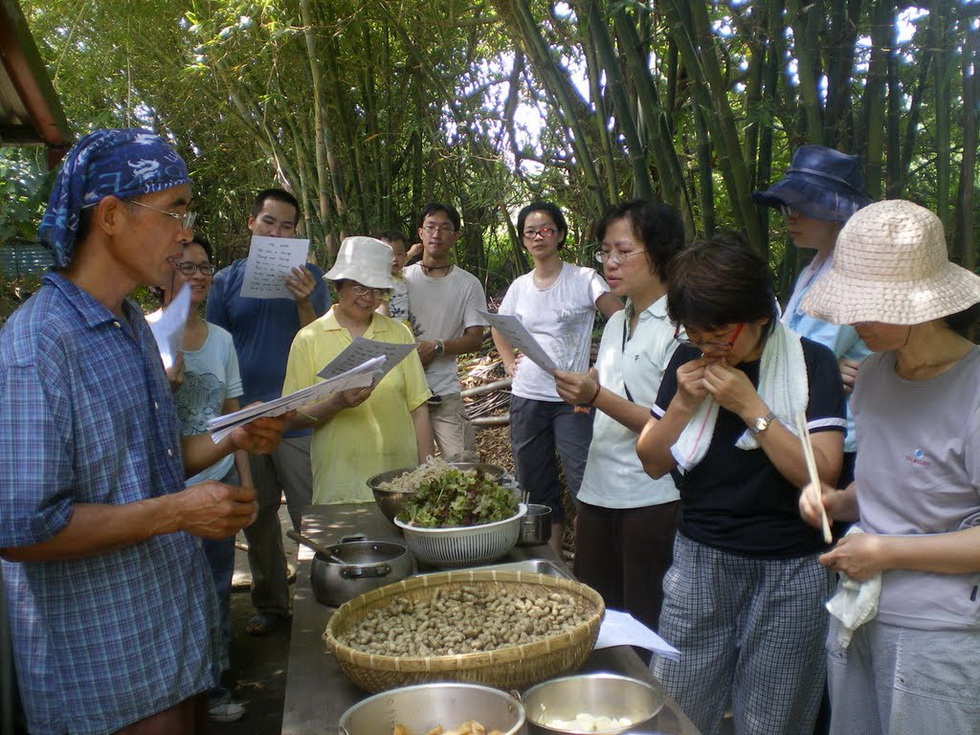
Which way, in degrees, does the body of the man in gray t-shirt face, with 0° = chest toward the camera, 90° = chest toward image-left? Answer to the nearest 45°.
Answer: approximately 0°

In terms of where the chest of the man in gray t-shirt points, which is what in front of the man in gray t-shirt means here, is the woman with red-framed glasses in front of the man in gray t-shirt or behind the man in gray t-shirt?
in front

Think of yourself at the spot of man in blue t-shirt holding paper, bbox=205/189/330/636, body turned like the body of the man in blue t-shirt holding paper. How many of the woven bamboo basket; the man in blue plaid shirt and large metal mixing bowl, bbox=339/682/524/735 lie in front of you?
3

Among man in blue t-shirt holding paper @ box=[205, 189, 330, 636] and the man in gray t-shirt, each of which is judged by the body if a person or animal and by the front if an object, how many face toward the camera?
2

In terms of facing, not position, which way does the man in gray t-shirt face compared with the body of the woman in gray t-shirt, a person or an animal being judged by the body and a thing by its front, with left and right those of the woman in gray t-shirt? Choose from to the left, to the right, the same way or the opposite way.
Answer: to the left

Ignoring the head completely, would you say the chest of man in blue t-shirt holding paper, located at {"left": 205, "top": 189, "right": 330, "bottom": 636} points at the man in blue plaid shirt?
yes

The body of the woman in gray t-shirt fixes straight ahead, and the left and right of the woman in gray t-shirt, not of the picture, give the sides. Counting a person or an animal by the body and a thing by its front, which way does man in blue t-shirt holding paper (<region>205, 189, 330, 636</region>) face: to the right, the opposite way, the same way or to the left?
to the left

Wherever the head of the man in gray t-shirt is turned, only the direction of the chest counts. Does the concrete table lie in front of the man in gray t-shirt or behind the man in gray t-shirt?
in front

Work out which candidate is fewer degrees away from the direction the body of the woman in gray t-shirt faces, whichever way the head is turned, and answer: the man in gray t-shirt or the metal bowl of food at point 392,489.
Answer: the metal bowl of food

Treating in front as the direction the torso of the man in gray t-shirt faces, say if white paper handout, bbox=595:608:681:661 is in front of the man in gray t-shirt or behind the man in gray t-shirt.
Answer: in front
